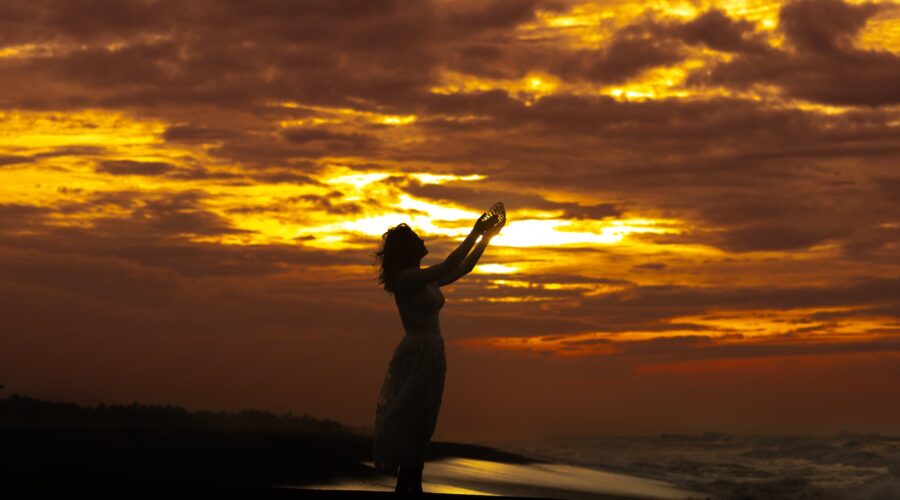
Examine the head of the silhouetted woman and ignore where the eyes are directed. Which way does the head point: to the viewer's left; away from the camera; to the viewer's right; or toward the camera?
to the viewer's right

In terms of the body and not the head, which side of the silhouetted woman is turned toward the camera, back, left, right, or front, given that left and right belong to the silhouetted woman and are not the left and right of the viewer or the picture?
right
